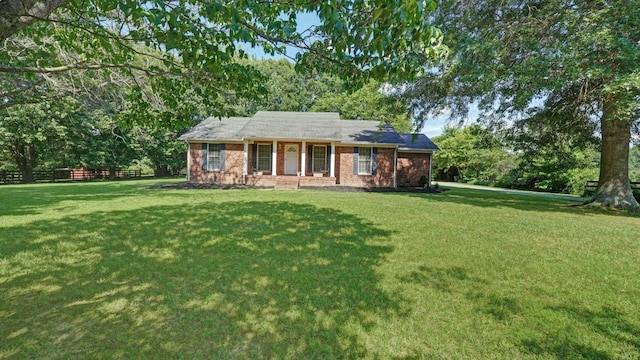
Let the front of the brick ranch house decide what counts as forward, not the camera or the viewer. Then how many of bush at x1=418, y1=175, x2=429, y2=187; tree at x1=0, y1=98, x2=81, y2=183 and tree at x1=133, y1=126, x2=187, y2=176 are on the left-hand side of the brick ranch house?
1

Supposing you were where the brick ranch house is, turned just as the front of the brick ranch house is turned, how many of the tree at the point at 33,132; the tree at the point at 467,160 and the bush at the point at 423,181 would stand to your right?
1

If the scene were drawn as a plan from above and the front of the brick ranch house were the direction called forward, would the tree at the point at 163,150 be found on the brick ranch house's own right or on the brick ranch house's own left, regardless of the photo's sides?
on the brick ranch house's own right

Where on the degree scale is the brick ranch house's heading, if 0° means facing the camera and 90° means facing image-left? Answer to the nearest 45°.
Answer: approximately 0°

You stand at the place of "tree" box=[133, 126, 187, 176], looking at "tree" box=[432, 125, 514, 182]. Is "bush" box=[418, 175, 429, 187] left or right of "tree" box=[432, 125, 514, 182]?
right

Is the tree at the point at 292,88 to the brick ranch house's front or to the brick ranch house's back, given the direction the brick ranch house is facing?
to the back

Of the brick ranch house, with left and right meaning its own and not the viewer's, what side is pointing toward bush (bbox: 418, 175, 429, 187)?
left

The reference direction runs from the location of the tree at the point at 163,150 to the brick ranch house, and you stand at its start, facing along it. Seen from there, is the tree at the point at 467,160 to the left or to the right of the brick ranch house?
left

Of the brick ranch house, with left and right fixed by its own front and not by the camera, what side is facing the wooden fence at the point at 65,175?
right

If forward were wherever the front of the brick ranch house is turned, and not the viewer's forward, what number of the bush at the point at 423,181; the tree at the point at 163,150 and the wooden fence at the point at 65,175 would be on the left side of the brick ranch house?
1

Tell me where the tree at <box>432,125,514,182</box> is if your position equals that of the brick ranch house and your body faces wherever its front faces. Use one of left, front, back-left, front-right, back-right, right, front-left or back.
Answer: back-left
